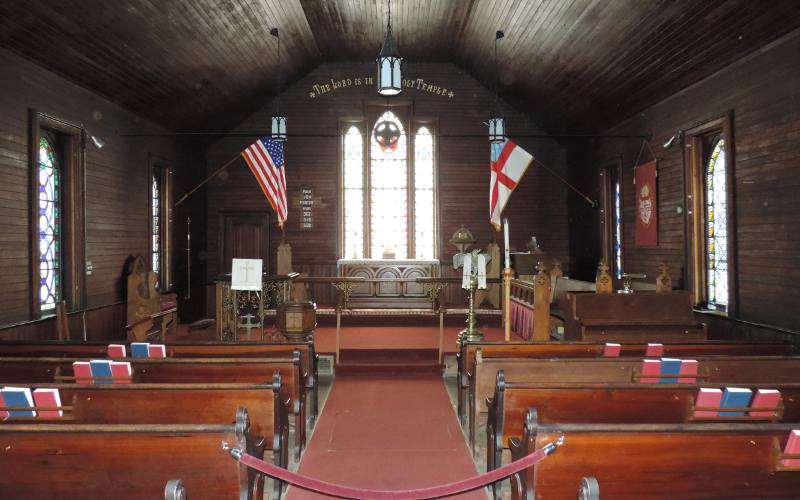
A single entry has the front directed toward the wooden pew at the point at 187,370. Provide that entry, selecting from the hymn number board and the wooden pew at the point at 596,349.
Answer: the hymn number board

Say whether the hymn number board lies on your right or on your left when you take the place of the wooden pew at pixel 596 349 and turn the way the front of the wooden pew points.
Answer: on your left

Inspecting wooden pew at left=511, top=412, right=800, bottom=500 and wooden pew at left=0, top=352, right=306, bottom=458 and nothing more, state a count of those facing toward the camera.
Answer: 0

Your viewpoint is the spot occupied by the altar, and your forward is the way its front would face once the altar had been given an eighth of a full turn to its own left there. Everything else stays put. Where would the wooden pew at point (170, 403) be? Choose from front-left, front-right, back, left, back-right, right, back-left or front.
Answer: front-right

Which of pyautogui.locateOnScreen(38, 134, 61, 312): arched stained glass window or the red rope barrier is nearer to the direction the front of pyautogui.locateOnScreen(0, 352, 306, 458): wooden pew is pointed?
the arched stained glass window

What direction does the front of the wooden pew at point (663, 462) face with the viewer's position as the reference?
facing away from the viewer

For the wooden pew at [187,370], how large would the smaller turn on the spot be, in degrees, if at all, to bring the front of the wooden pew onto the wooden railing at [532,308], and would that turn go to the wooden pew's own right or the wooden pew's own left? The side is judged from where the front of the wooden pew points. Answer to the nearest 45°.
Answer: approximately 45° to the wooden pew's own right

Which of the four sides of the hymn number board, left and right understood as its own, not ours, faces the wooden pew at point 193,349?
front

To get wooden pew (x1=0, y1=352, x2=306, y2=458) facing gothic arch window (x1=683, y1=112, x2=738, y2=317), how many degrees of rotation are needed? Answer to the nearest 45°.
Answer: approximately 90° to its right

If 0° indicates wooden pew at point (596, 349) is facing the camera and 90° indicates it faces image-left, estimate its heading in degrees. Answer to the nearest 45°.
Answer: approximately 180°

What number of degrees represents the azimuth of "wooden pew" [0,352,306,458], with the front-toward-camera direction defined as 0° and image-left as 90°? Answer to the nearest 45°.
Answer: approximately 180°

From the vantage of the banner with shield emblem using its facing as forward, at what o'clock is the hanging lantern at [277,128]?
The hanging lantern is roughly at 1 o'clock from the banner with shield emblem.

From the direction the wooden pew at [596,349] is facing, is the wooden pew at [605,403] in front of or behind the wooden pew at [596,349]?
behind

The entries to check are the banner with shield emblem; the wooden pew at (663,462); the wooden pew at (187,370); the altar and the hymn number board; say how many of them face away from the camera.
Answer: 2

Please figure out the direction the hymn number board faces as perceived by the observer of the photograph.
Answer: facing the viewer

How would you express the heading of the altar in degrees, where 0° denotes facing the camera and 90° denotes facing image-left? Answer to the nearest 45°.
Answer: approximately 0°

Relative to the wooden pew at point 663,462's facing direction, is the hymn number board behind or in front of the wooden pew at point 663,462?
in front

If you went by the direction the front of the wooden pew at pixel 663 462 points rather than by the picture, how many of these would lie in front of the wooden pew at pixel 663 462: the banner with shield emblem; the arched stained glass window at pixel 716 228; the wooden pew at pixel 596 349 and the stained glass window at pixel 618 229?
4

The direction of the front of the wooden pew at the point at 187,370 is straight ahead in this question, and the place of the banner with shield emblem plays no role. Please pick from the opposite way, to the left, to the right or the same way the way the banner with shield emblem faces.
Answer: to the left
